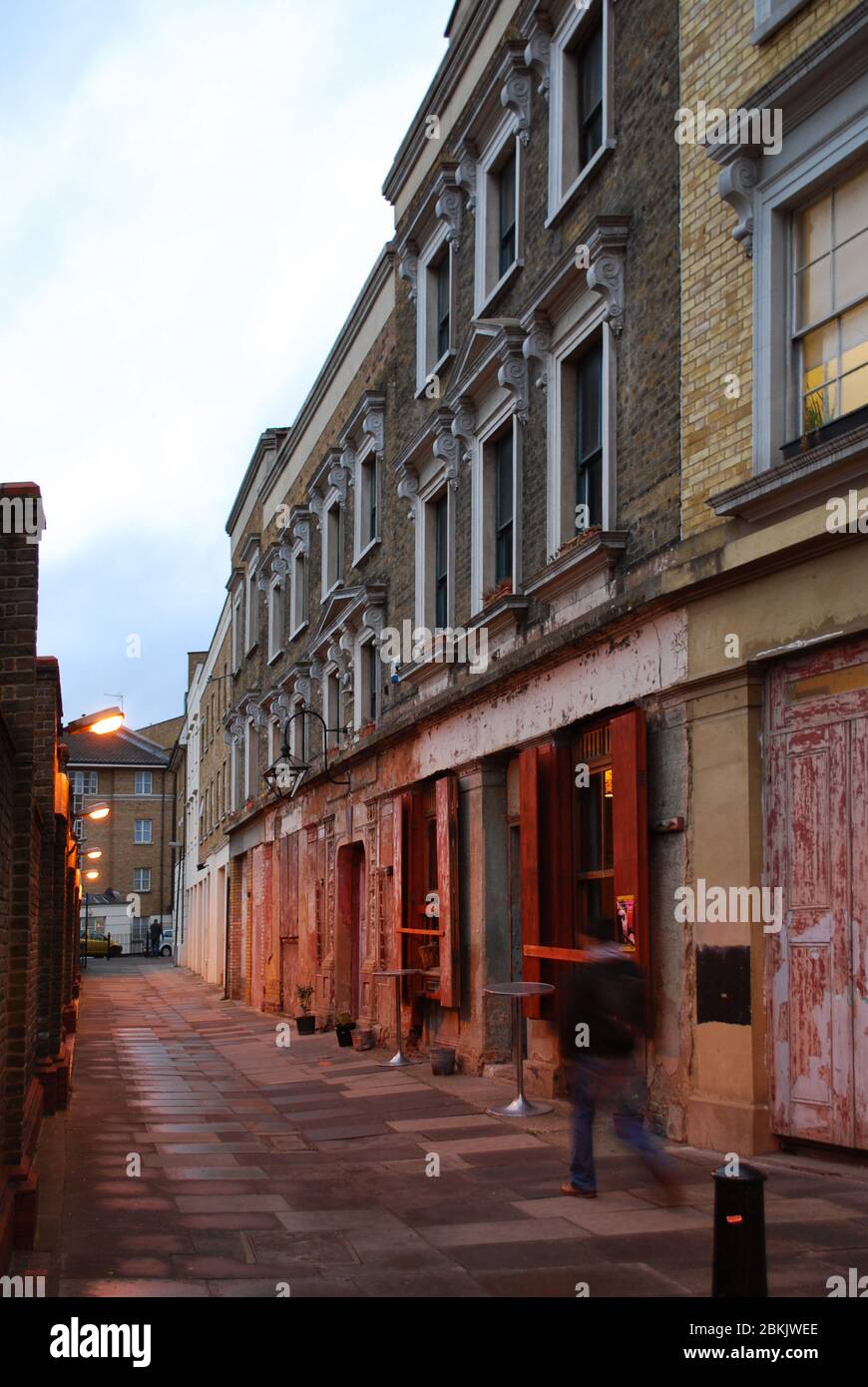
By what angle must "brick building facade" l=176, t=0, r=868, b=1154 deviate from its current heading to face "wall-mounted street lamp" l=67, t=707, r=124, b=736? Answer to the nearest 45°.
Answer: approximately 45° to its right

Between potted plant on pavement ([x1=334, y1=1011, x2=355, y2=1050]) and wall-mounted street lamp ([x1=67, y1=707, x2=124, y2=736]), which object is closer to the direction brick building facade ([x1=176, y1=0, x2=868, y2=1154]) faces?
the wall-mounted street lamp

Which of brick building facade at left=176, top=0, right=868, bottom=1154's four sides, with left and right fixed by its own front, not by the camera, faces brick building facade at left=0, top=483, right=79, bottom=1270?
front

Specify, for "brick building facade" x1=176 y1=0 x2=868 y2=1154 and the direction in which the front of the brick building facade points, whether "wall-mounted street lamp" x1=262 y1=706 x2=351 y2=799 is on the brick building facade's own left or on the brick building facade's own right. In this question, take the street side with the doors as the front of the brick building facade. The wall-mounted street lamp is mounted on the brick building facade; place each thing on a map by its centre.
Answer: on the brick building facade's own right

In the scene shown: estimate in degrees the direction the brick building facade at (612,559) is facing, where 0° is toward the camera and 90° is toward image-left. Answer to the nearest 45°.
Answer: approximately 45°

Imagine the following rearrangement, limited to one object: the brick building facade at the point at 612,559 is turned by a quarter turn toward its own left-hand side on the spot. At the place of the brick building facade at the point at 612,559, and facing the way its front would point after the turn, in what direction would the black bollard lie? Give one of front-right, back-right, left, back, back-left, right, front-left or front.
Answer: front-right
